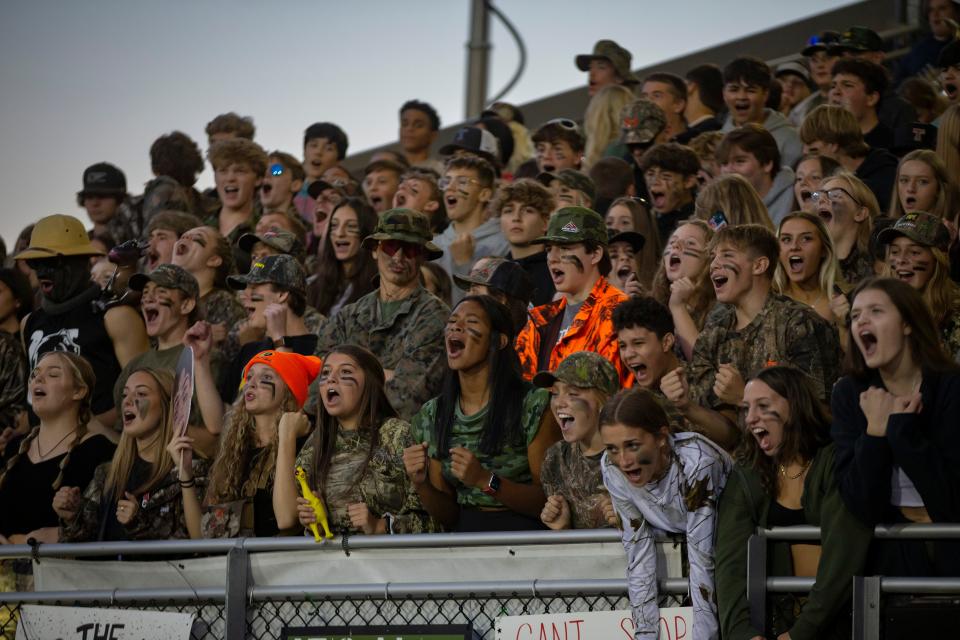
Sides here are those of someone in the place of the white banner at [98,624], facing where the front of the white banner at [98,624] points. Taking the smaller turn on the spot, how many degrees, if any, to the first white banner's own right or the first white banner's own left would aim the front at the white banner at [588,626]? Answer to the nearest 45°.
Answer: approximately 45° to the first white banner's own left

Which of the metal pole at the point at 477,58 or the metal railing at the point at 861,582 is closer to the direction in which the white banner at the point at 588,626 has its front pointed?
the metal railing

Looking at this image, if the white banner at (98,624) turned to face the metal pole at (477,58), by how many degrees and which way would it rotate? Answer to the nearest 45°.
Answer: approximately 135° to its left

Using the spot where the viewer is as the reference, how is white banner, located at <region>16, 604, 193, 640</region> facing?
facing the viewer

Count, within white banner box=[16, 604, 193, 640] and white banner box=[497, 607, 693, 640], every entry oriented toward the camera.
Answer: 2

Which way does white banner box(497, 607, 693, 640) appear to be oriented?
toward the camera

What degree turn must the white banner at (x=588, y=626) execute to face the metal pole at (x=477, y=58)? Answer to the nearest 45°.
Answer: approximately 180°
